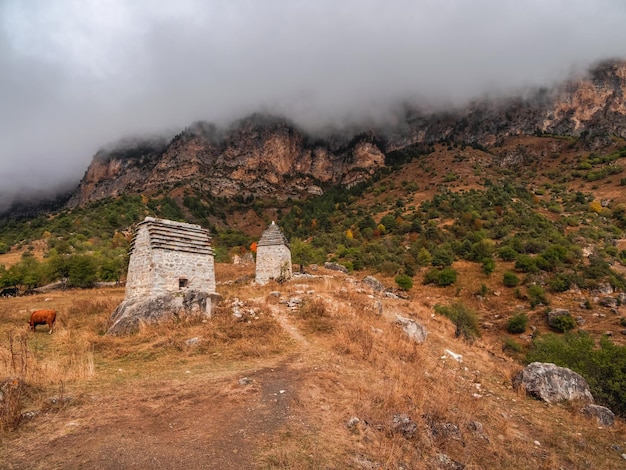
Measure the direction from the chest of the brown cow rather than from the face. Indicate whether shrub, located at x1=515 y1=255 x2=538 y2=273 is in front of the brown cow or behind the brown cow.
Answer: behind

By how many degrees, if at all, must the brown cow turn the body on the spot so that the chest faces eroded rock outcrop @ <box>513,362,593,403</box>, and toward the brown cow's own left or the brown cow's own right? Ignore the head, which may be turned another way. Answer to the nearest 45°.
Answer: approximately 135° to the brown cow's own left

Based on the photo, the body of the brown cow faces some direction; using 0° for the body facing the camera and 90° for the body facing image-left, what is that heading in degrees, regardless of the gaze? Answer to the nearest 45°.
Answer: approximately 90°

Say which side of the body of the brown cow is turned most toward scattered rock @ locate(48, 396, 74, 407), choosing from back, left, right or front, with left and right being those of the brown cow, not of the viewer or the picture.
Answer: left

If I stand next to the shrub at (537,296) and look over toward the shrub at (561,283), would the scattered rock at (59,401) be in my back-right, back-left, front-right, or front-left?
back-right

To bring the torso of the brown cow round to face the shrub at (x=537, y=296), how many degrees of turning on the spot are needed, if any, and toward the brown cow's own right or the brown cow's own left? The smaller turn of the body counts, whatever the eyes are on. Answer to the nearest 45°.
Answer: approximately 180°

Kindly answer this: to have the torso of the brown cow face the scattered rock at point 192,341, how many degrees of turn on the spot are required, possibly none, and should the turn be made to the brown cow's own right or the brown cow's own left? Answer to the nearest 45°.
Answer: approximately 135° to the brown cow's own left

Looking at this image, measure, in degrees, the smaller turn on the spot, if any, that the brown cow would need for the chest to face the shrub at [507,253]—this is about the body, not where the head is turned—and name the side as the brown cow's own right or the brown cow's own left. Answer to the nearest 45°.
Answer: approximately 180°

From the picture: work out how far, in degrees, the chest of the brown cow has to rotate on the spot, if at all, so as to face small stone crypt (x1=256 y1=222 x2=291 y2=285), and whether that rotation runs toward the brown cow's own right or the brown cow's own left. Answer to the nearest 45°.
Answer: approximately 180°

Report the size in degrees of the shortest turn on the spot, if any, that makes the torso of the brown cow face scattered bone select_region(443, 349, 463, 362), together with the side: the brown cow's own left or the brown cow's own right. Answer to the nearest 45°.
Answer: approximately 135° to the brown cow's own left

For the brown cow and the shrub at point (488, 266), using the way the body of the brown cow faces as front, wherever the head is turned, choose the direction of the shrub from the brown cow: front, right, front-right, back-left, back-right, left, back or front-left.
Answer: back

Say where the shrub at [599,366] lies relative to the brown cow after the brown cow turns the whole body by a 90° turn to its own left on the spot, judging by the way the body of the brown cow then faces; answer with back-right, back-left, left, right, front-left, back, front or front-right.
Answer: front-left

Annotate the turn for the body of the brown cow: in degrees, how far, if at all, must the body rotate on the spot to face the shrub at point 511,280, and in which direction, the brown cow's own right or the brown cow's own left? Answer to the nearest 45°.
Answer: approximately 180°

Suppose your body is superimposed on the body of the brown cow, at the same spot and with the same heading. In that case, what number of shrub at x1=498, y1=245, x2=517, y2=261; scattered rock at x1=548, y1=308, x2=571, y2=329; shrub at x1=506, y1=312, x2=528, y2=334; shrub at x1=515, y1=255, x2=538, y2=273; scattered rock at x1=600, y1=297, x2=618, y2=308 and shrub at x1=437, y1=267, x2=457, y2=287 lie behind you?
6
